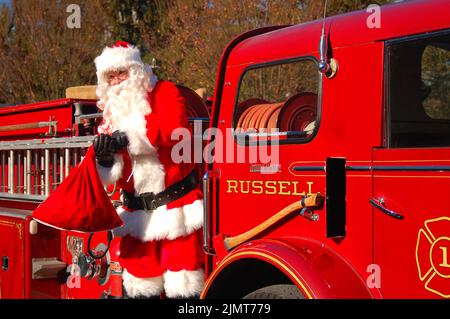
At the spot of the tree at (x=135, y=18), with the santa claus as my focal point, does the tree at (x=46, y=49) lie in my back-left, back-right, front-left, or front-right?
front-right

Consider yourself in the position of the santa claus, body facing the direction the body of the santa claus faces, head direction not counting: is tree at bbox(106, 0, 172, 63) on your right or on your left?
on your right

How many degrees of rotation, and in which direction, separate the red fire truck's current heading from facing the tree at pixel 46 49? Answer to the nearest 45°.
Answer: approximately 135° to its left

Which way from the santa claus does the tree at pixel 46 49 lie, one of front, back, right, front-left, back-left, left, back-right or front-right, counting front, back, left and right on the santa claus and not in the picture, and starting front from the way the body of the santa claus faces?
back-right

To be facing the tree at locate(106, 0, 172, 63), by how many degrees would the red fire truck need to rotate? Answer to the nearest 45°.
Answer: approximately 135° to its left

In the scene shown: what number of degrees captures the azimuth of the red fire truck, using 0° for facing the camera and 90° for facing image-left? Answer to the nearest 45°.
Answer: approximately 315°

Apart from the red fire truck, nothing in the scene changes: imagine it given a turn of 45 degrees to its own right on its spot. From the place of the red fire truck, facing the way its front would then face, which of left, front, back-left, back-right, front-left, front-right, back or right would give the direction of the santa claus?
back-right

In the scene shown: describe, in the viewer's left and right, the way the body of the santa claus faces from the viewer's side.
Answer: facing the viewer and to the left of the viewer
